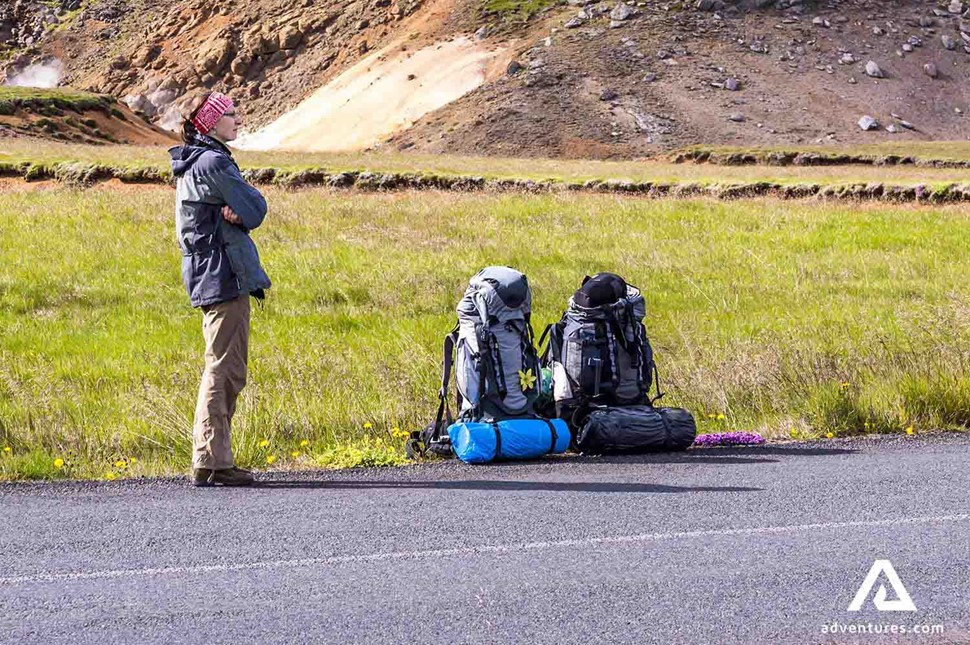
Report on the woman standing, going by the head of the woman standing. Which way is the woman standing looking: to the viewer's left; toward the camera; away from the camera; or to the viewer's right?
to the viewer's right

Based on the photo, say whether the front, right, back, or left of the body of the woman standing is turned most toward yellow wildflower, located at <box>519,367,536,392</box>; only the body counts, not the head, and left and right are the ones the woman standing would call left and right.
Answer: front

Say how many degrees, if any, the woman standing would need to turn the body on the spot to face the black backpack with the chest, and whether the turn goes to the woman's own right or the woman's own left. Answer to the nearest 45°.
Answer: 0° — they already face it

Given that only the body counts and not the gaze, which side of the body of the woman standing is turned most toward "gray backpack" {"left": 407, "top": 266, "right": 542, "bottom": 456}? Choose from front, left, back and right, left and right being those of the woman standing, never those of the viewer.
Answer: front

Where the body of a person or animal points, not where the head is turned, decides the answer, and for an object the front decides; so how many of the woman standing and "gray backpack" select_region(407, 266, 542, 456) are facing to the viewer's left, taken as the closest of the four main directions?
0

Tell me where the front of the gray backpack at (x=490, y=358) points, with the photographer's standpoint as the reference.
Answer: facing the viewer and to the right of the viewer

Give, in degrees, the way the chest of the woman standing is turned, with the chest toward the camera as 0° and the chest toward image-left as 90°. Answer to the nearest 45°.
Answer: approximately 270°
